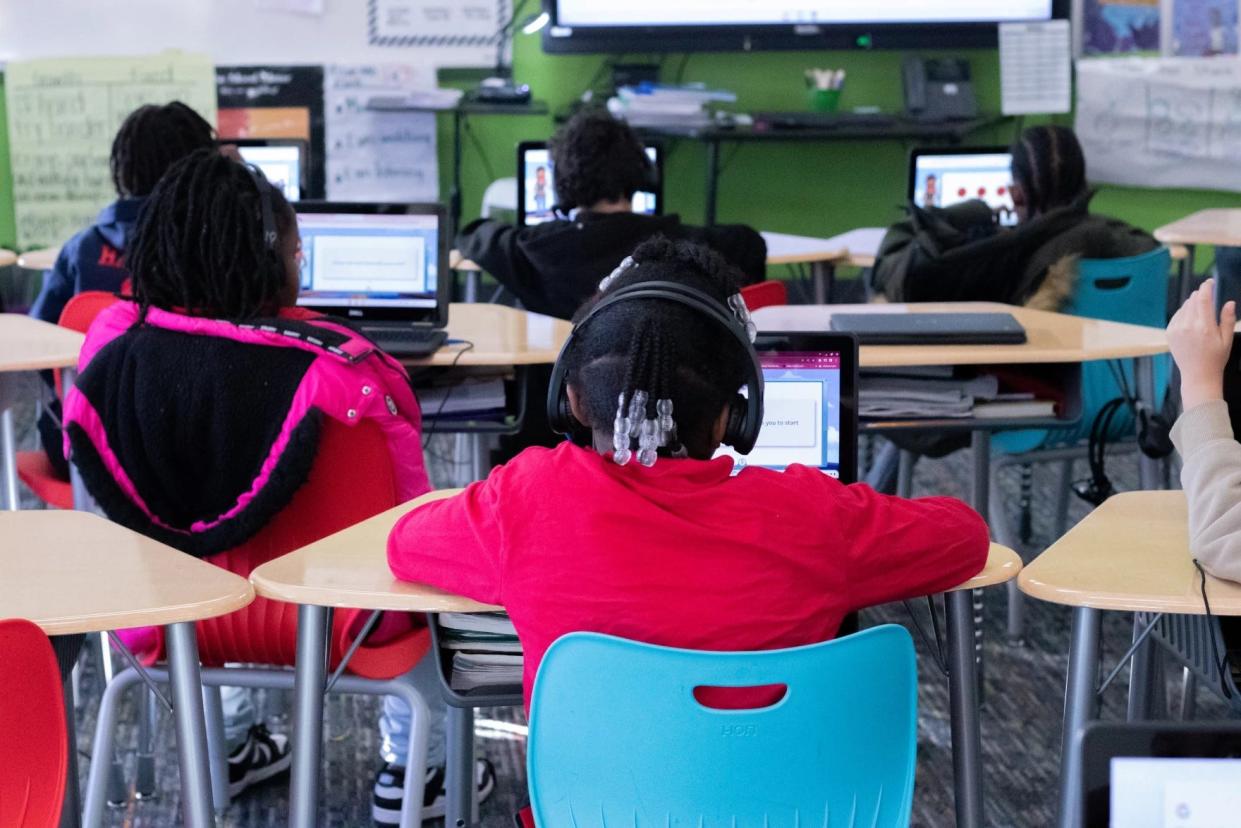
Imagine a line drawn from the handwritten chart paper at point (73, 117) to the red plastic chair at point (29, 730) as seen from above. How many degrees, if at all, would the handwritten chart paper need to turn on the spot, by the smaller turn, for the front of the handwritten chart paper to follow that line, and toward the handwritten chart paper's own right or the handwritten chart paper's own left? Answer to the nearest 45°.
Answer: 0° — it already faces it

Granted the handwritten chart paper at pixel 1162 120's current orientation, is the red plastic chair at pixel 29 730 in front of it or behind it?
in front

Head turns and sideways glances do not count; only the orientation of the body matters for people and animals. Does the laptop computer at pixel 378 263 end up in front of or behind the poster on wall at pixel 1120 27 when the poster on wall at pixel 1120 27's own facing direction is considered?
in front

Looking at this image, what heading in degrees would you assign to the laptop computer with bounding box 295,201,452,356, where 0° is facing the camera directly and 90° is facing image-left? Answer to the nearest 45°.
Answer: approximately 0°

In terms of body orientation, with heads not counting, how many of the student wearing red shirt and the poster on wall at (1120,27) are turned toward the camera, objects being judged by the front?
1

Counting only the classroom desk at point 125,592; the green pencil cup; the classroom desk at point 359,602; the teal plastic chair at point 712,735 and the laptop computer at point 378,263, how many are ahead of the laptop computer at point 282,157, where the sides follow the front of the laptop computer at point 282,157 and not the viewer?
4

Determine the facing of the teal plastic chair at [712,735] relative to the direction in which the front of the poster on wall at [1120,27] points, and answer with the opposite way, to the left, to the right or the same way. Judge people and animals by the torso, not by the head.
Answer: the opposite way

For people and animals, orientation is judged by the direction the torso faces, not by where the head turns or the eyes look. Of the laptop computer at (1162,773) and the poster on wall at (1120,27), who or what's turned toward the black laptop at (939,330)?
the poster on wall

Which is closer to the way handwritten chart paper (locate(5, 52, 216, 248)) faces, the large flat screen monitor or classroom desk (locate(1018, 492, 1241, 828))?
the classroom desk

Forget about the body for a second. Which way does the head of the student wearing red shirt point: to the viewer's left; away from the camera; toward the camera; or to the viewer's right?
away from the camera

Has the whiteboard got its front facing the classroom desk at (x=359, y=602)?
yes
